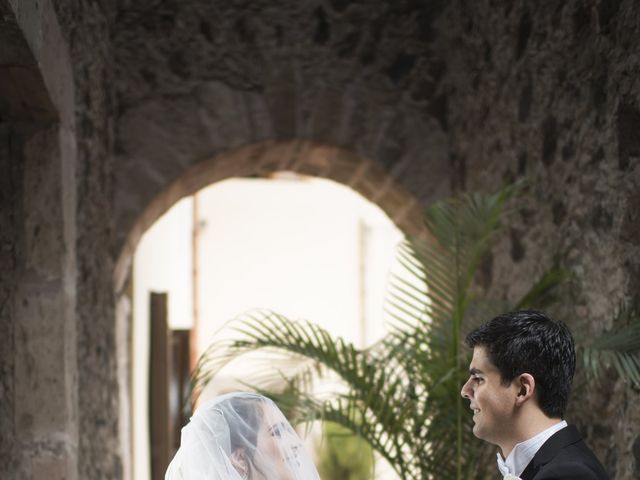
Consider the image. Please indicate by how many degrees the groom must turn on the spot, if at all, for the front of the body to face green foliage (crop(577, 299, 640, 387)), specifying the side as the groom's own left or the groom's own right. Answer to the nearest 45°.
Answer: approximately 90° to the groom's own right

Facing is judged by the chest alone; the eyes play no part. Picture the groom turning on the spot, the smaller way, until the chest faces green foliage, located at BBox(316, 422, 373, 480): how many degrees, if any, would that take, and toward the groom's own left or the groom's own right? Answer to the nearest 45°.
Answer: approximately 90° to the groom's own right

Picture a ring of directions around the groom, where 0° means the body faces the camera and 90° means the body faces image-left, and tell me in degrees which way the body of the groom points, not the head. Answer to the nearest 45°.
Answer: approximately 90°

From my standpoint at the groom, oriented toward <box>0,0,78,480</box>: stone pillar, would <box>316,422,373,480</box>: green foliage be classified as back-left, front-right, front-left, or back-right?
front-right

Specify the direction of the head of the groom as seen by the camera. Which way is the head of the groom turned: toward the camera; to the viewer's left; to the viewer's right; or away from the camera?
to the viewer's left

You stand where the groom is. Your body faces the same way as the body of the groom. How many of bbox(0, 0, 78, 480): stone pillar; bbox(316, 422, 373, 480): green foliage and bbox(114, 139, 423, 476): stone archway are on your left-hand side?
0

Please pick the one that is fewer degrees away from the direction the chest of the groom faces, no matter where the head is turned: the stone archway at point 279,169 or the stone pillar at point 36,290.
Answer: the stone pillar

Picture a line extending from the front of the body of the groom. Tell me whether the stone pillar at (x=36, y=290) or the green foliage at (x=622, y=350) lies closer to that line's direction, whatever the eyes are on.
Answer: the stone pillar

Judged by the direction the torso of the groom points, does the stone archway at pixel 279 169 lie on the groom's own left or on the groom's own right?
on the groom's own right

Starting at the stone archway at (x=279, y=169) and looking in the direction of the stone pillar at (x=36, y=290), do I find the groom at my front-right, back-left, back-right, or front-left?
front-left

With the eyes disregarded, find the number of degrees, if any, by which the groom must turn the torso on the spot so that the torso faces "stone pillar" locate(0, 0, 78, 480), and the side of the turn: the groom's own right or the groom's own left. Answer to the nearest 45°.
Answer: approximately 45° to the groom's own right

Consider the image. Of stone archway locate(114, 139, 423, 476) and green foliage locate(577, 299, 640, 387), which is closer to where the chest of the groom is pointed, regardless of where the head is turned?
the stone archway

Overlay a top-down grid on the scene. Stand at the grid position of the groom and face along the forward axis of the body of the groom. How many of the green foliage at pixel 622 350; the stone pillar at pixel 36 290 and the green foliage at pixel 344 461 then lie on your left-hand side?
0

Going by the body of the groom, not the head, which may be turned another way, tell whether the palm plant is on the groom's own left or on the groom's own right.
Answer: on the groom's own right

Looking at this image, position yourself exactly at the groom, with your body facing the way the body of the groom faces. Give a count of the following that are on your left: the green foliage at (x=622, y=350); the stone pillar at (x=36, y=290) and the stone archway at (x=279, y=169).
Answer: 0
